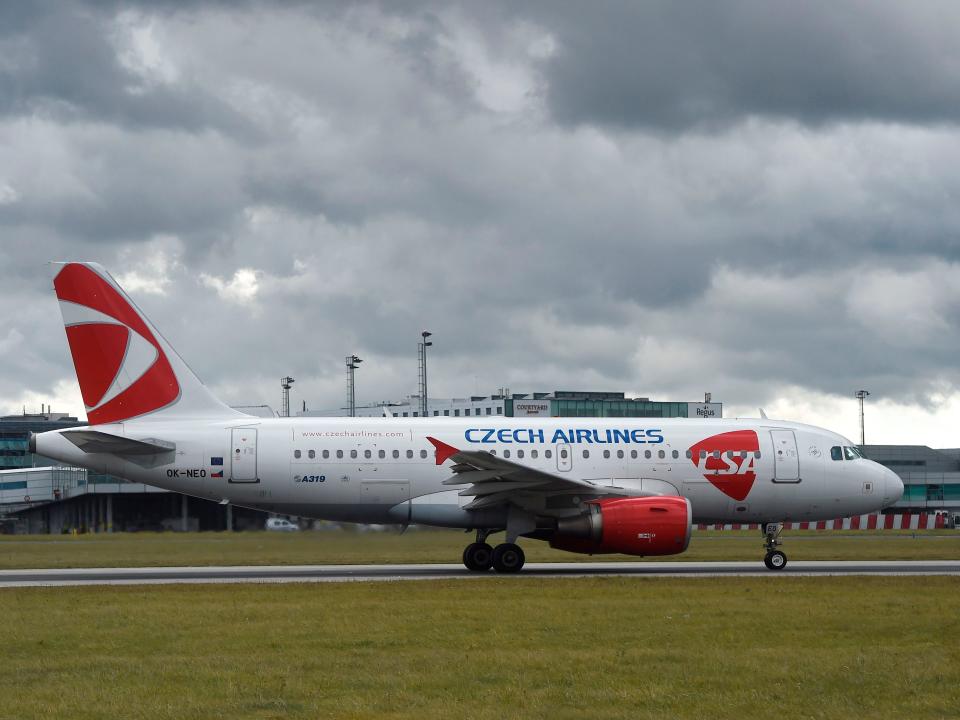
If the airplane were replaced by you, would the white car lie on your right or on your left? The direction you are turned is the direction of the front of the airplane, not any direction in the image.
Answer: on your left

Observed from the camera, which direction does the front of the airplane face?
facing to the right of the viewer
